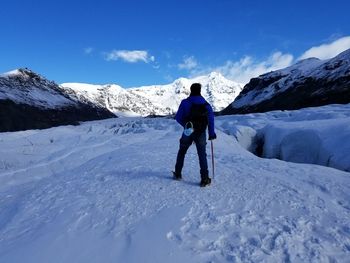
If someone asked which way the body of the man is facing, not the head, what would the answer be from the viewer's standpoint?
away from the camera
